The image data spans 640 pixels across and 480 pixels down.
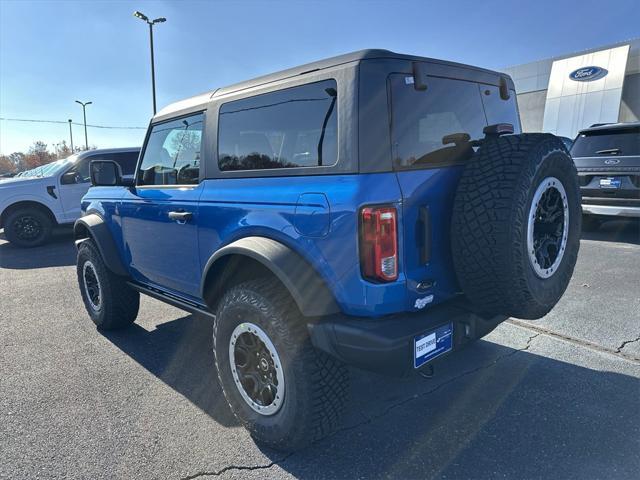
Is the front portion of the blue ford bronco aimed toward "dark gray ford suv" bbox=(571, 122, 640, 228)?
no

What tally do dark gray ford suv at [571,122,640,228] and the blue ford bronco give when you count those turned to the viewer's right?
0

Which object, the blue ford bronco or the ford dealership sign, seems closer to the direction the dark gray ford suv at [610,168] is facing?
the ford dealership sign

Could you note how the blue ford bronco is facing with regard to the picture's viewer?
facing away from the viewer and to the left of the viewer

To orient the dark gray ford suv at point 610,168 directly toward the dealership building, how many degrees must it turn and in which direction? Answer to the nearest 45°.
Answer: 0° — it already faces it

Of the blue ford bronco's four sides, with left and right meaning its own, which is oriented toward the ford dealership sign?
right

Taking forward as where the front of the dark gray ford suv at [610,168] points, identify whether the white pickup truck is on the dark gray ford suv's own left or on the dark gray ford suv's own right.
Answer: on the dark gray ford suv's own left

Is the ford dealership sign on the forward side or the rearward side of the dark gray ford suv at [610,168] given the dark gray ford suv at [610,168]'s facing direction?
on the forward side

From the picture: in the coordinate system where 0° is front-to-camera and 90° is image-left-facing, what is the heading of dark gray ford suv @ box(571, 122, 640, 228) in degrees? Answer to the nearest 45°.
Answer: approximately 180°

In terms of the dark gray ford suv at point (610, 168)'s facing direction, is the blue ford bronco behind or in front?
behind

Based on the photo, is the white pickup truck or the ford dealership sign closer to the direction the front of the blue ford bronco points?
the white pickup truck
